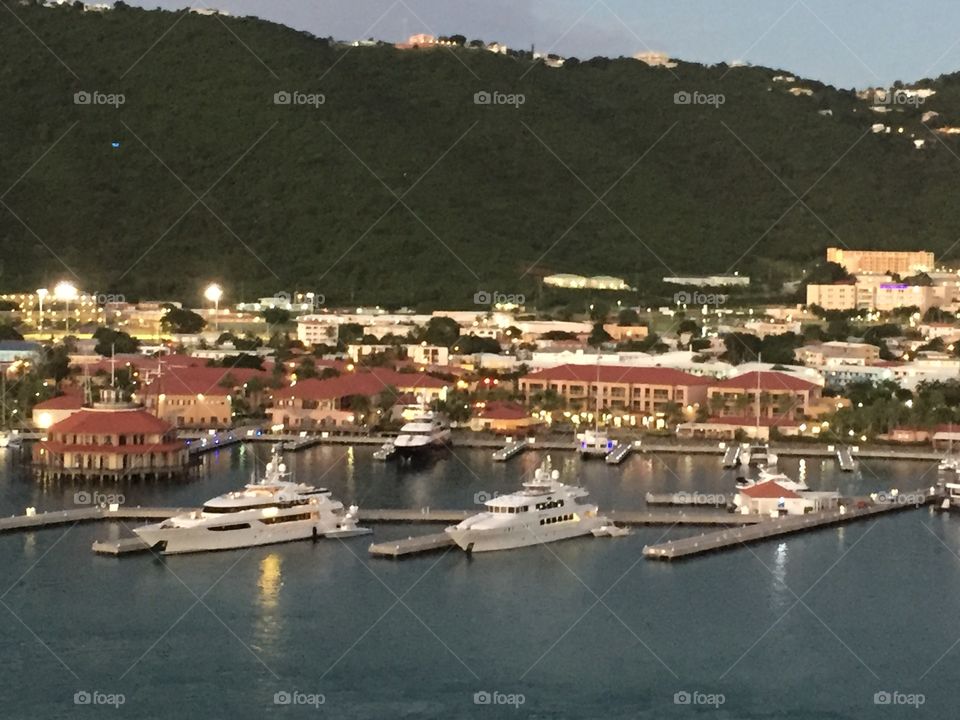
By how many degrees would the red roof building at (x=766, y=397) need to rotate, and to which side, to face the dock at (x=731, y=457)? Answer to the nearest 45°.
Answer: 0° — it already faces it

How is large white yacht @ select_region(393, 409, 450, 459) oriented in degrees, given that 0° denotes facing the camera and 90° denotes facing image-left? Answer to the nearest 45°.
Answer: approximately 45°

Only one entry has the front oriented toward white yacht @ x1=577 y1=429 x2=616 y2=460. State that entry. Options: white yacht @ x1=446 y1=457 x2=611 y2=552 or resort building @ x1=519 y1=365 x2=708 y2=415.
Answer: the resort building

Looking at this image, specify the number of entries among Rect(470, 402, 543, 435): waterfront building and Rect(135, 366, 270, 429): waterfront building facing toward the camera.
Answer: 2

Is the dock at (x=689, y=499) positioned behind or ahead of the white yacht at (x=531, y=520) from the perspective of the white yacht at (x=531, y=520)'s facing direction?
behind

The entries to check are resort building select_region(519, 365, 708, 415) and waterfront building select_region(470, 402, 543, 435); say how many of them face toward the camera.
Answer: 2

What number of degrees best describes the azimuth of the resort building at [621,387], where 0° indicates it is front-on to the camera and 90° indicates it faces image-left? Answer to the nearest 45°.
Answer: approximately 0°

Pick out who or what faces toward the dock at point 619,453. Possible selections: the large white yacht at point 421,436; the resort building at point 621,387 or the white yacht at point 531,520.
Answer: the resort building
